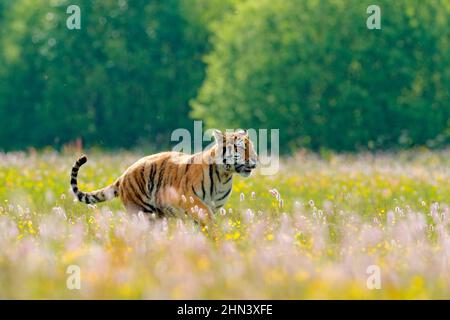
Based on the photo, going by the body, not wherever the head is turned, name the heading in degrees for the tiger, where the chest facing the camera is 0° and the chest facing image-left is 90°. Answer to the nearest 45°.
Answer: approximately 270°
